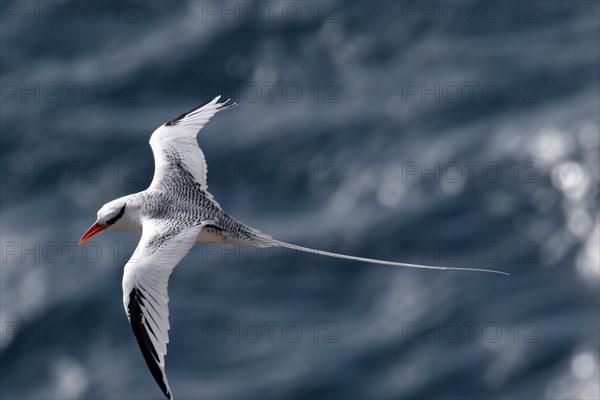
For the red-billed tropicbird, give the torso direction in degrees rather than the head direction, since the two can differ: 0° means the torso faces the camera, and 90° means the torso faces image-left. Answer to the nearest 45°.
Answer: approximately 90°
